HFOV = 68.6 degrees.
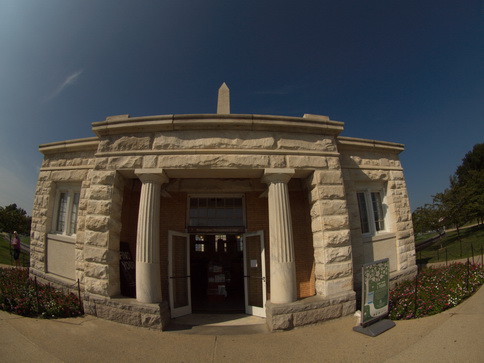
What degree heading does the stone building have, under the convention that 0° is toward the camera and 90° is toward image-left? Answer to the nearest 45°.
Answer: approximately 0°

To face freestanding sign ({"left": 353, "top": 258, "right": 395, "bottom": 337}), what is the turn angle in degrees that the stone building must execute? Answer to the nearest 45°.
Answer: approximately 45° to its left
